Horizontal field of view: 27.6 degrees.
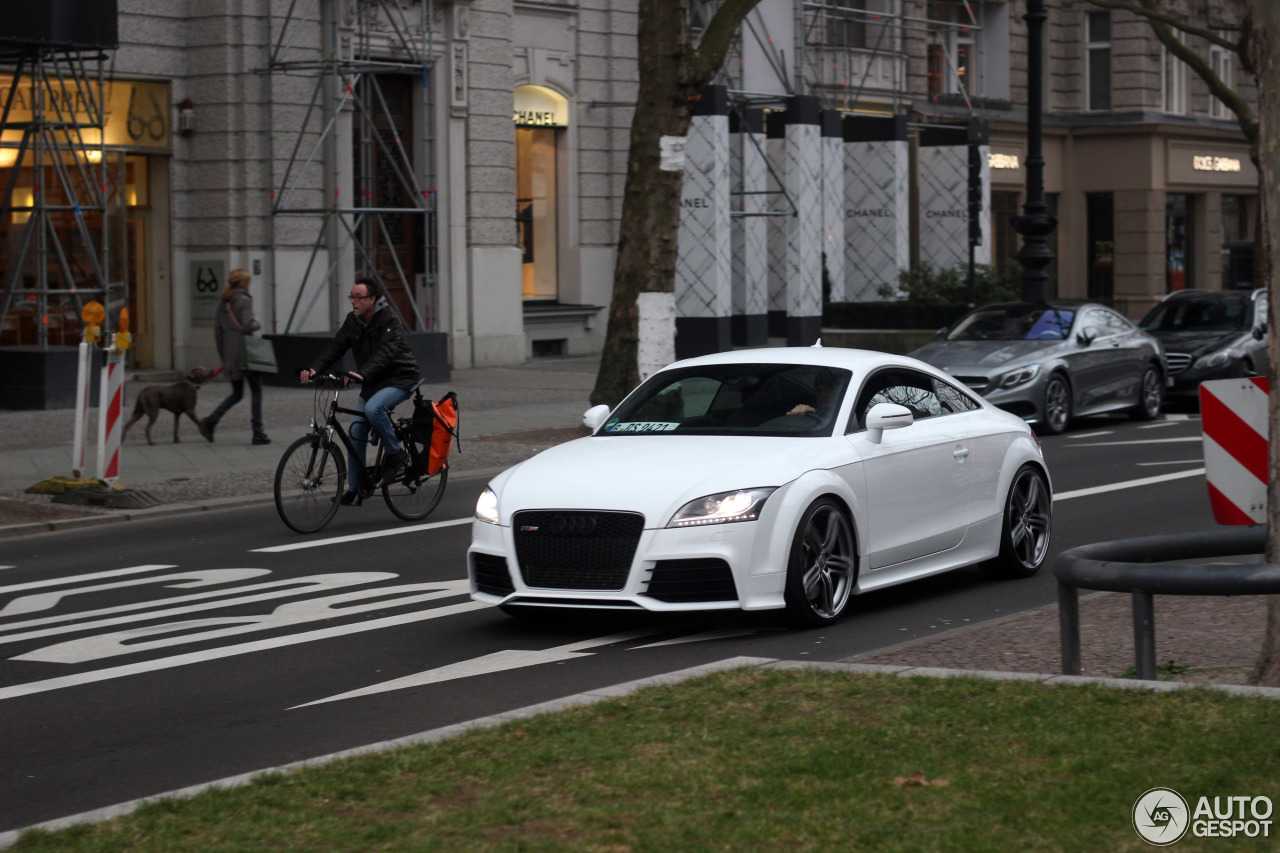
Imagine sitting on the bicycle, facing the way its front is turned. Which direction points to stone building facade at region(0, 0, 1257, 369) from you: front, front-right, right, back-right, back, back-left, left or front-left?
back-right

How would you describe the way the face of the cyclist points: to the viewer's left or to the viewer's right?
to the viewer's left

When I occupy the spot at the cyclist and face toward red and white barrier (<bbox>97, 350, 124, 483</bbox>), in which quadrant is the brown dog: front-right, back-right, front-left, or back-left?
front-right

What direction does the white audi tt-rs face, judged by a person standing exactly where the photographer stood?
facing the viewer and to the left of the viewer

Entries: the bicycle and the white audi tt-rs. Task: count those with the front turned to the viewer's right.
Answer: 0

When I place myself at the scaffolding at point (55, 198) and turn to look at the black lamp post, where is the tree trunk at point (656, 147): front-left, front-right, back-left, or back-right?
front-right

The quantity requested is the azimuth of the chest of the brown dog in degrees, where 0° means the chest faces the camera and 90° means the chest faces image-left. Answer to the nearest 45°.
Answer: approximately 270°

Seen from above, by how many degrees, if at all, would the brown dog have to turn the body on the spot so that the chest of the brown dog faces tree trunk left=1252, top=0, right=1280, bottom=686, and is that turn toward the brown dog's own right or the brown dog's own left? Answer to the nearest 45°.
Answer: approximately 90° to the brown dog's own right

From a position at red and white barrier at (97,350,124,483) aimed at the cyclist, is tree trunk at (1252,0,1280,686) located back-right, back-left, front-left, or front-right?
front-right
